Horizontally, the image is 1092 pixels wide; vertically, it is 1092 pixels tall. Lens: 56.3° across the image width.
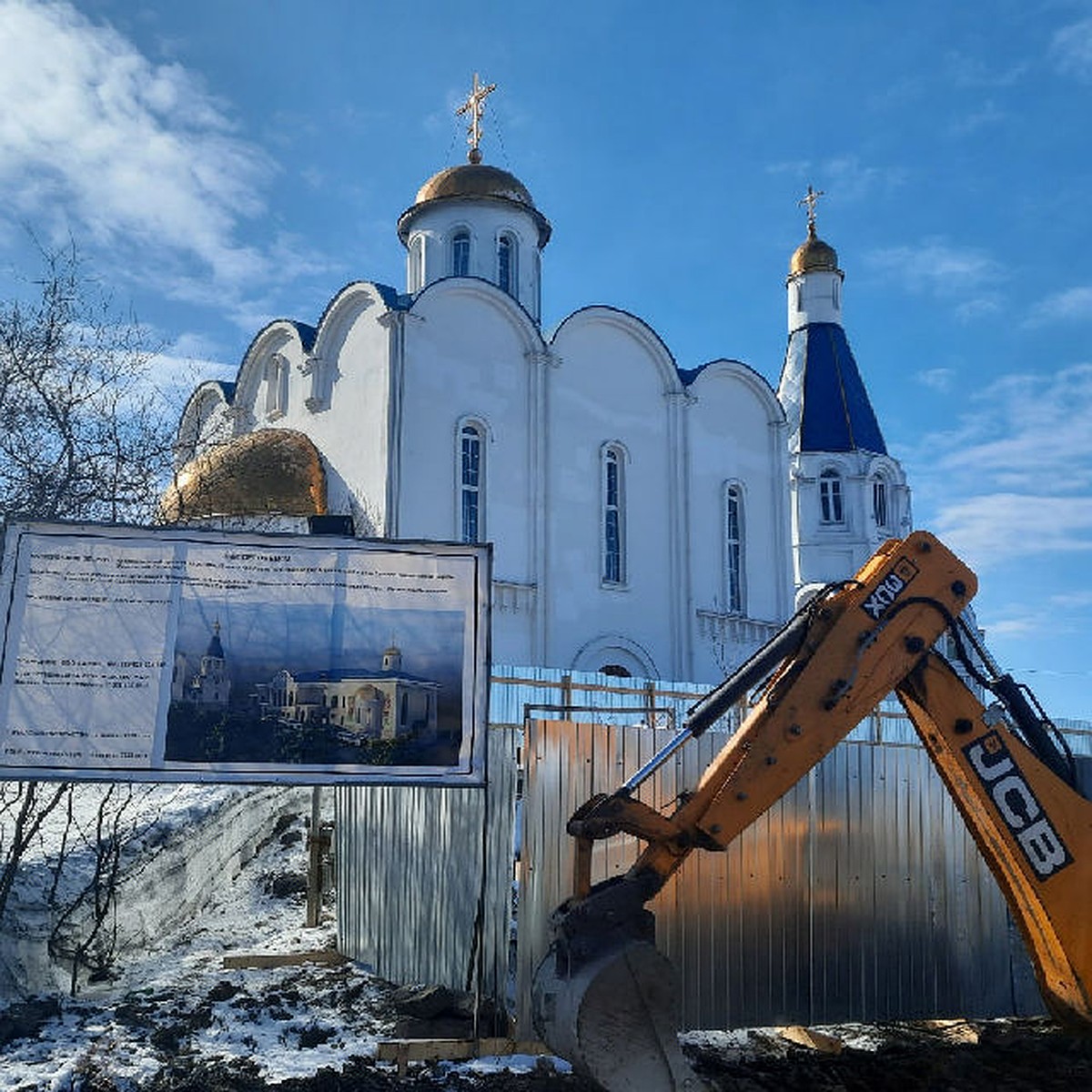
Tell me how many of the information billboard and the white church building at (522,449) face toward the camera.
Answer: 1

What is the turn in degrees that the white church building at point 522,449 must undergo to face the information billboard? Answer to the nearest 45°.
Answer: approximately 135° to its right

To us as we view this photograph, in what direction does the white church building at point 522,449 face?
facing away from the viewer and to the right of the viewer

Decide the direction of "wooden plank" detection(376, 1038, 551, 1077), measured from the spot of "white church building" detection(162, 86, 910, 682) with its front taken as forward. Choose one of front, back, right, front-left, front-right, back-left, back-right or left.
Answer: back-right

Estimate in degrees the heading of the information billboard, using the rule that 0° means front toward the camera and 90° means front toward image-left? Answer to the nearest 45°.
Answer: approximately 0°
